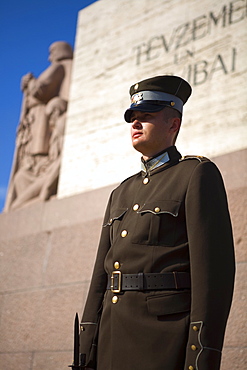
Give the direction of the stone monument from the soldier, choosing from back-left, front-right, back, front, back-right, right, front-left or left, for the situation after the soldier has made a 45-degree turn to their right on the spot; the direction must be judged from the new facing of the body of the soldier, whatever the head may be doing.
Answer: right

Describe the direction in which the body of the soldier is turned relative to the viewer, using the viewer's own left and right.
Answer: facing the viewer and to the left of the viewer
